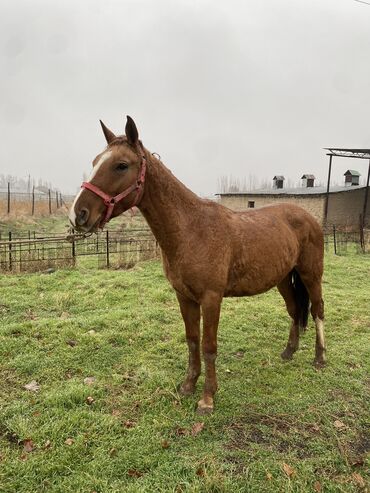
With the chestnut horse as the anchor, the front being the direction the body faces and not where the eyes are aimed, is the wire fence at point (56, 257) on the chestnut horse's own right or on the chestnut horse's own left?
on the chestnut horse's own right

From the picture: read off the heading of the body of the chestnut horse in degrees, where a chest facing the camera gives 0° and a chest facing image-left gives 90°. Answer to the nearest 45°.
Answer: approximately 45°

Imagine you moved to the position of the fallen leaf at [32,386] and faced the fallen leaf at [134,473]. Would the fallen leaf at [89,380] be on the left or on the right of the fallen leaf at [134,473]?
left

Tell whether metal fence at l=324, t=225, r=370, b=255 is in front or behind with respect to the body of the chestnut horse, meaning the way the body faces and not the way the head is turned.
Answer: behind

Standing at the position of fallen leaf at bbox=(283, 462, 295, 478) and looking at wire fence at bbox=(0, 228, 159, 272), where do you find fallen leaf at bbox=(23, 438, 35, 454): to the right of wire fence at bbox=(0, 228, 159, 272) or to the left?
left
